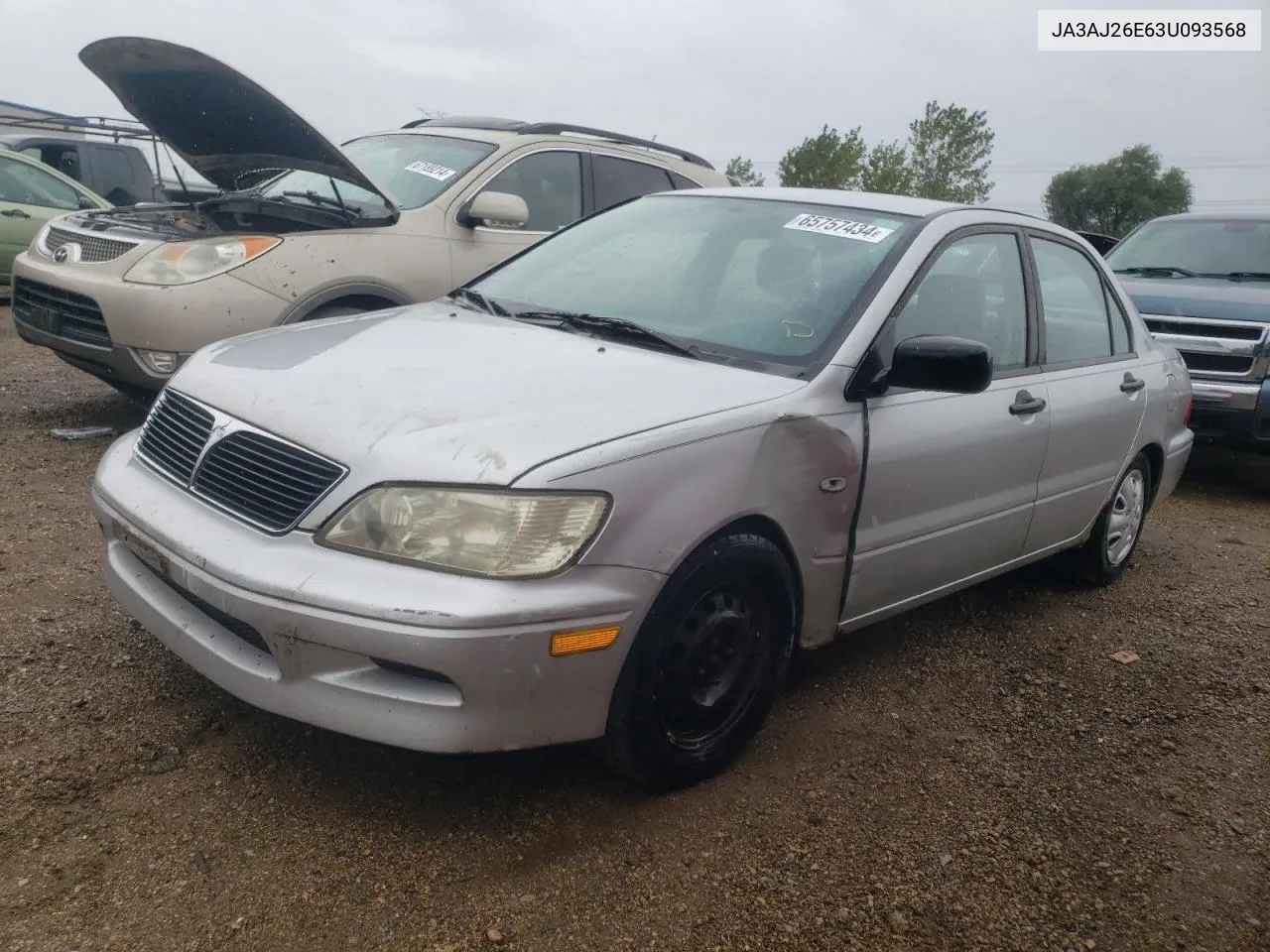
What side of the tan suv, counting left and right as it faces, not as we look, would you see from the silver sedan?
left

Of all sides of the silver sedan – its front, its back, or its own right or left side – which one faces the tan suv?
right

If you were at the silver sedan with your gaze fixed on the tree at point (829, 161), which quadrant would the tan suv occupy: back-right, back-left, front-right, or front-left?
front-left

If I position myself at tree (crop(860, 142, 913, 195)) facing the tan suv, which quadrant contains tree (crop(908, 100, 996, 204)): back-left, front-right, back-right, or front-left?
back-left

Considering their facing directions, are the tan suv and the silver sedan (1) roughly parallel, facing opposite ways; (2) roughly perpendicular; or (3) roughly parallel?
roughly parallel

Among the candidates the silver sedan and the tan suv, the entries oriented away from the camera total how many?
0

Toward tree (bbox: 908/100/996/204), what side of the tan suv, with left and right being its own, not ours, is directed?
back

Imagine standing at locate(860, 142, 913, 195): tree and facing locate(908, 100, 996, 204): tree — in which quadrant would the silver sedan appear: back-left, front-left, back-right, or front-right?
back-right

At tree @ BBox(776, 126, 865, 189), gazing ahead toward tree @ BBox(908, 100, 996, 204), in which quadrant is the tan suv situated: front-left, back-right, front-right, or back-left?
back-right

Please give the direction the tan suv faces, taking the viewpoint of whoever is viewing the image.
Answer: facing the viewer and to the left of the viewer

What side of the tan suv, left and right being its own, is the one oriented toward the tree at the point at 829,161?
back

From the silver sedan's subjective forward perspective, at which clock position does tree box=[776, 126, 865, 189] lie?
The tree is roughly at 5 o'clock from the silver sedan.
